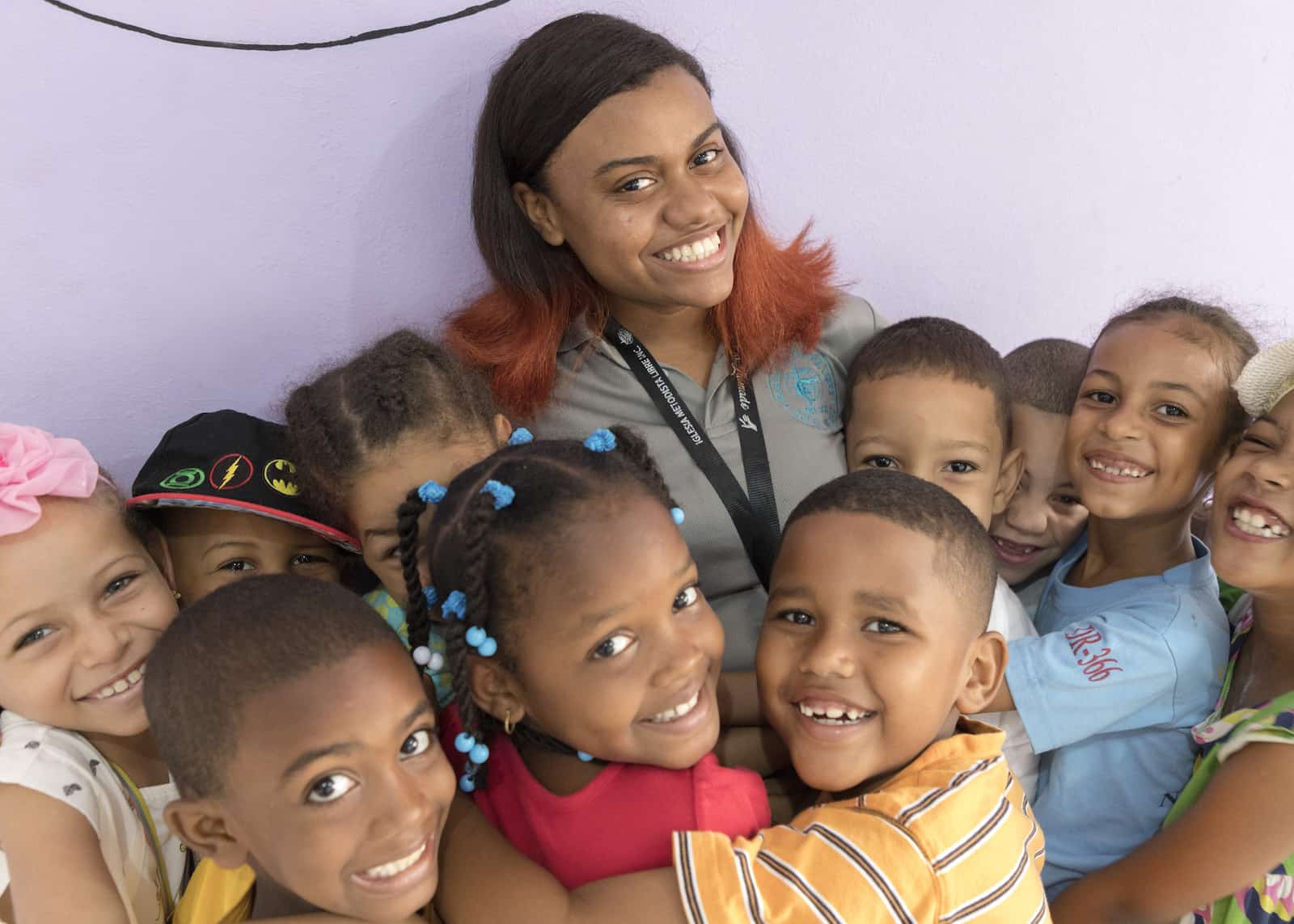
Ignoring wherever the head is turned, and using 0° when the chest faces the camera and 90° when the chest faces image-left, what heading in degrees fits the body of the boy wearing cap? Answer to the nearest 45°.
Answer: approximately 315°

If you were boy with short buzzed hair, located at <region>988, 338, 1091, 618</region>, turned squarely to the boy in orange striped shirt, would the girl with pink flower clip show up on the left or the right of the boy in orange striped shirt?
right

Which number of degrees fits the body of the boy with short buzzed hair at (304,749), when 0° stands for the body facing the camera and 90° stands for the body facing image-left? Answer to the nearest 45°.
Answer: approximately 315°

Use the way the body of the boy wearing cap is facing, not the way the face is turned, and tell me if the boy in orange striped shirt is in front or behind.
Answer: in front

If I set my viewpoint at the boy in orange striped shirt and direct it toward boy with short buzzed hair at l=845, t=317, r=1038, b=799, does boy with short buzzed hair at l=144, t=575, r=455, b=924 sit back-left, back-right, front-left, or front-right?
back-left
